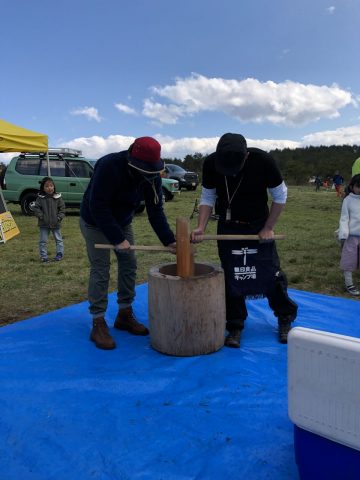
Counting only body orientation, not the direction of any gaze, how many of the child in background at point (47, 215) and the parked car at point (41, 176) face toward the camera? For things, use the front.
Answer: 1

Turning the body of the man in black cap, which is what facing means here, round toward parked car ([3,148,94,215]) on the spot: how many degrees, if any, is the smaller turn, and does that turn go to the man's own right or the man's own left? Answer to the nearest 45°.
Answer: approximately 90° to the man's own right

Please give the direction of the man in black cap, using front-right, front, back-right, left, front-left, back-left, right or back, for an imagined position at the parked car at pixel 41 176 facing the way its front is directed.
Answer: right

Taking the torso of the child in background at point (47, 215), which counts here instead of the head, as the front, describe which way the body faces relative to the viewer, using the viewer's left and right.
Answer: facing the viewer

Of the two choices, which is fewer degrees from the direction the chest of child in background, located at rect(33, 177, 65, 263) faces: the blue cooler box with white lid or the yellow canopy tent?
the blue cooler box with white lid

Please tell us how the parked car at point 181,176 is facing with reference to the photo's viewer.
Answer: facing the viewer and to the right of the viewer

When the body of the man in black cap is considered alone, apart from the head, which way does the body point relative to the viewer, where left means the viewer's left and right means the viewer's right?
facing the viewer and to the left of the viewer

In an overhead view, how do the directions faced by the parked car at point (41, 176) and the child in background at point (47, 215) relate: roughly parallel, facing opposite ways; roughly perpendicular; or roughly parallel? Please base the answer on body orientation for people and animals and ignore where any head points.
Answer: roughly perpendicular

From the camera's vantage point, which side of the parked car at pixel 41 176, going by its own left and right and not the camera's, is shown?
right
